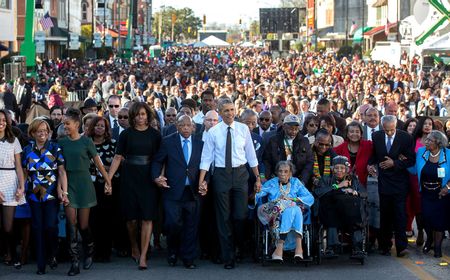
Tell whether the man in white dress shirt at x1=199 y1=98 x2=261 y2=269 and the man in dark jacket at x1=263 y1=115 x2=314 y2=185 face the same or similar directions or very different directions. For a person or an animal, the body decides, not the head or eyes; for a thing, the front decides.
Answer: same or similar directions

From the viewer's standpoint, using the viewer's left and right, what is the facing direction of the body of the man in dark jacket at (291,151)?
facing the viewer

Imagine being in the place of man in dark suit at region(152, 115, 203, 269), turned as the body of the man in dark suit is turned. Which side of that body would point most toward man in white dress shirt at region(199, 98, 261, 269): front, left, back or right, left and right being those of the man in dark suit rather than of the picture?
left

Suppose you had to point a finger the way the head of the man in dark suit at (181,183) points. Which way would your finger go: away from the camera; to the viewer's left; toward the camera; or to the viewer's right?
toward the camera

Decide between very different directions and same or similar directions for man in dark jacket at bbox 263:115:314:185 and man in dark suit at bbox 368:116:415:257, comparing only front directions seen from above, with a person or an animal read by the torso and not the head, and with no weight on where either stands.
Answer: same or similar directions

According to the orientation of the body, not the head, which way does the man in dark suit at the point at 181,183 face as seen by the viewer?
toward the camera

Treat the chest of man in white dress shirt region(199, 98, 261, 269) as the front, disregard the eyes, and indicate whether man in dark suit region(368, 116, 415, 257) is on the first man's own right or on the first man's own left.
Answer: on the first man's own left

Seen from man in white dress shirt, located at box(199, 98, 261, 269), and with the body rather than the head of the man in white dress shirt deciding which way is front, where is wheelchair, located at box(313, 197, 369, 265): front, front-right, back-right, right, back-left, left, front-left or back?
left

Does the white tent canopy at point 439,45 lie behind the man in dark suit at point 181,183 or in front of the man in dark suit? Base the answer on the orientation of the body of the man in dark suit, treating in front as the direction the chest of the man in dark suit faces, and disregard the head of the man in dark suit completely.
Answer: behind

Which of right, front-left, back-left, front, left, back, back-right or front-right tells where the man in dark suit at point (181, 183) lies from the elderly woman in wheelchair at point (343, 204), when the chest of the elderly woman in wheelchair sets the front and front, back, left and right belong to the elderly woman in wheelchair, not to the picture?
right

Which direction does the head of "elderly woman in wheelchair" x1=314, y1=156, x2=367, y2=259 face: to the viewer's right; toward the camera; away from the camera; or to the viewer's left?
toward the camera

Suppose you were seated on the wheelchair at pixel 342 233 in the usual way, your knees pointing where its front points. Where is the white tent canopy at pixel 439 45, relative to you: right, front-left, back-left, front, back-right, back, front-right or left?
back

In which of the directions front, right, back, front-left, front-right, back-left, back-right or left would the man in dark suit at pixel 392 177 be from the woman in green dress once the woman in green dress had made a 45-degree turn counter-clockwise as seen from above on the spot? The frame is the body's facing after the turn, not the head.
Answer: left

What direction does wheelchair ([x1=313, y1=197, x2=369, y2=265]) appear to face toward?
toward the camera

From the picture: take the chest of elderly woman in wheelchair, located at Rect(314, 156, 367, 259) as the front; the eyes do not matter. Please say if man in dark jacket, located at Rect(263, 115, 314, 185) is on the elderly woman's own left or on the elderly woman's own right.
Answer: on the elderly woman's own right

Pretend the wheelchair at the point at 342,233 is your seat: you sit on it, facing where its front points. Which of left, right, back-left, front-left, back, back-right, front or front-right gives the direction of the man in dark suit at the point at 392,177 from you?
back-left

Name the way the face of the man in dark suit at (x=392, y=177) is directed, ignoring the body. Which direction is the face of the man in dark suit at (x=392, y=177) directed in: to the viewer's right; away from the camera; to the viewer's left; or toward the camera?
toward the camera

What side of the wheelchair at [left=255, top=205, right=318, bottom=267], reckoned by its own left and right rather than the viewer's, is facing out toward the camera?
front

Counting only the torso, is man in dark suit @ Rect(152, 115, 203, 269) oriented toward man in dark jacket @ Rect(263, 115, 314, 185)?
no
